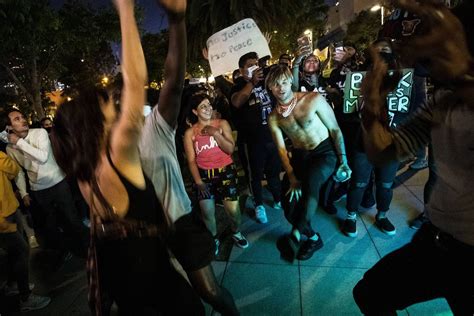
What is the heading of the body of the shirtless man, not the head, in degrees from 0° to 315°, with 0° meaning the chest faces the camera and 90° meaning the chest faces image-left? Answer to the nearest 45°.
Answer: approximately 0°
